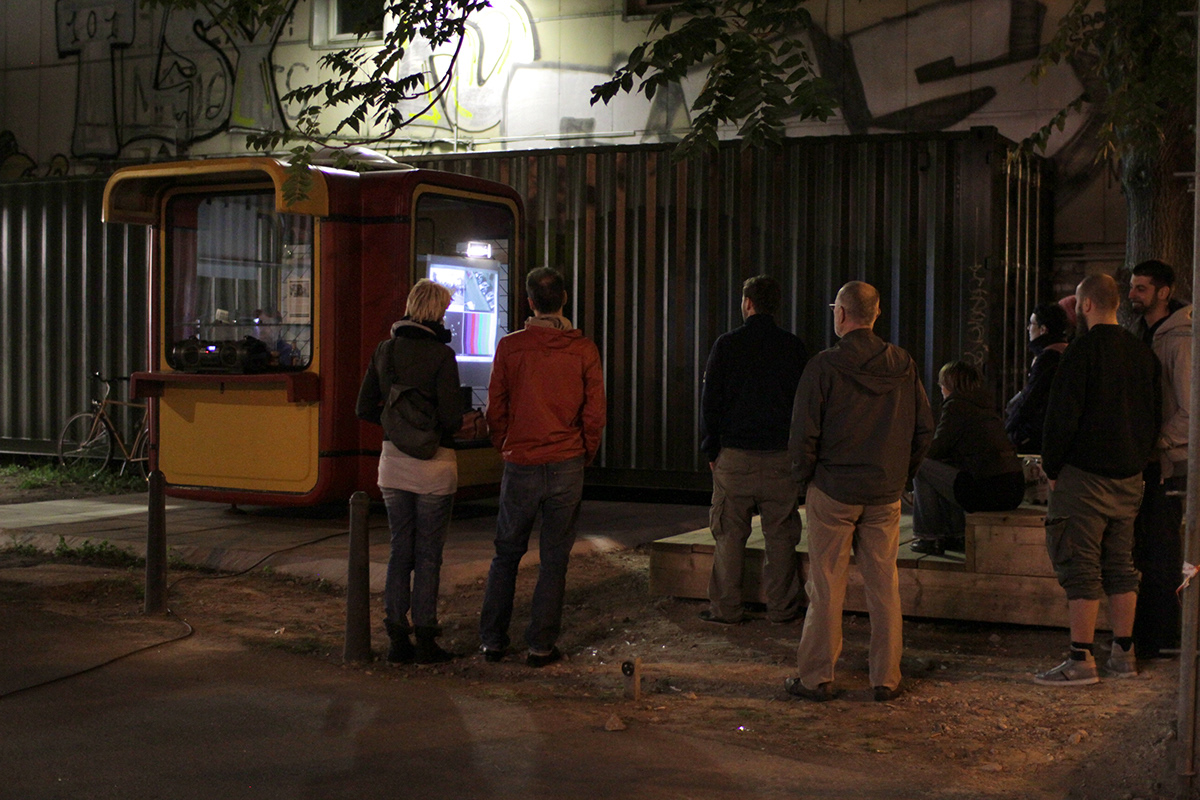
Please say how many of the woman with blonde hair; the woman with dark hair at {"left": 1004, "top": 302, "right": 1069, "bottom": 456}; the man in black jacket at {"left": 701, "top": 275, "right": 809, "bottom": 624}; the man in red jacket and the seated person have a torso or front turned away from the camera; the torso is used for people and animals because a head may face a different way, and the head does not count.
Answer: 3

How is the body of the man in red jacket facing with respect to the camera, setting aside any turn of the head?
away from the camera

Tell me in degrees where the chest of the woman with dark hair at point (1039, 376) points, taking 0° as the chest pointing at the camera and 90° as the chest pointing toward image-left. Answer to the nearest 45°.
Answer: approximately 90°

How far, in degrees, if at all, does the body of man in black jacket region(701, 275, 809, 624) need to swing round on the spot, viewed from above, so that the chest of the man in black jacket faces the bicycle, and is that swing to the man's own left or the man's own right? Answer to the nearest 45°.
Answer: approximately 45° to the man's own left

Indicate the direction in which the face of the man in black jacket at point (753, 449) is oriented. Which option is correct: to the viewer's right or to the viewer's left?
to the viewer's left

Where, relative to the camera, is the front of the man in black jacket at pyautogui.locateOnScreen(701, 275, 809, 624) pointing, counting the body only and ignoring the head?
away from the camera

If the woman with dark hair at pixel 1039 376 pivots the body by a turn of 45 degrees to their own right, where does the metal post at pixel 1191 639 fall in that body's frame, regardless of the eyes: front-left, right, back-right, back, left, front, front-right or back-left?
back-left

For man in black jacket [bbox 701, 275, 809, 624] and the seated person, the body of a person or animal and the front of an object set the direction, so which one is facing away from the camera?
the man in black jacket

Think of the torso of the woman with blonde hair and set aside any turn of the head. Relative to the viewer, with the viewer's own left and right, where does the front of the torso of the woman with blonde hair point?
facing away from the viewer

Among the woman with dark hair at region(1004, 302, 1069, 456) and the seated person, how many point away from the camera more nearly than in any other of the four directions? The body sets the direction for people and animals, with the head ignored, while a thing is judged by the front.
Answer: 0

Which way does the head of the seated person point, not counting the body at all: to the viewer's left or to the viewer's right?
to the viewer's left

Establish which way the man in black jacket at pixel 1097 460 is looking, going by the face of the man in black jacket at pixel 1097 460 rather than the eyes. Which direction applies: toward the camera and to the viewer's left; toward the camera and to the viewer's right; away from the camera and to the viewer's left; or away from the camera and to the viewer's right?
away from the camera and to the viewer's left
